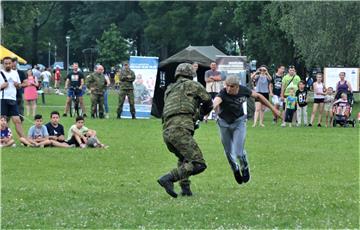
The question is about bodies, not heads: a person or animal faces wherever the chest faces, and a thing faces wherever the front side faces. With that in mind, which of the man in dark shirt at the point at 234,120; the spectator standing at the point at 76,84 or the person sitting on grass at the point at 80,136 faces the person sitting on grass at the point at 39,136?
the spectator standing

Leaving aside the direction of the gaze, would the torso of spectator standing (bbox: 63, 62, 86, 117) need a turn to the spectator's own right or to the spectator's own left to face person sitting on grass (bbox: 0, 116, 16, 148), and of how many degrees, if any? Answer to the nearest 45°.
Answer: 0° — they already face them

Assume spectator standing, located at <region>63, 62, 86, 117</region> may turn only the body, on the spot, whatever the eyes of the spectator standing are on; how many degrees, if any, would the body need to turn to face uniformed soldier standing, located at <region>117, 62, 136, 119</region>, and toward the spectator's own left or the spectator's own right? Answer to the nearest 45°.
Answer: approximately 45° to the spectator's own left

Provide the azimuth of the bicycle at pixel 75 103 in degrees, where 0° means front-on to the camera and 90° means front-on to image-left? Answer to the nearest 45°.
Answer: approximately 0°

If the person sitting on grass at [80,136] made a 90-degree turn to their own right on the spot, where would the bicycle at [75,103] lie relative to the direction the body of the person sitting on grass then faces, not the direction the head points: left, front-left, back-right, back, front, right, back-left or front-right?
back-right

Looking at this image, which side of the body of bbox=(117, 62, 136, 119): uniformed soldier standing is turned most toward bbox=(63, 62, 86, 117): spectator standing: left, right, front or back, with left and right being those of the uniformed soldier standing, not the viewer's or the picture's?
right

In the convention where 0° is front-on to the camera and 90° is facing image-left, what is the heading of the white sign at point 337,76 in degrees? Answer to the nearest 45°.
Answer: approximately 0°
